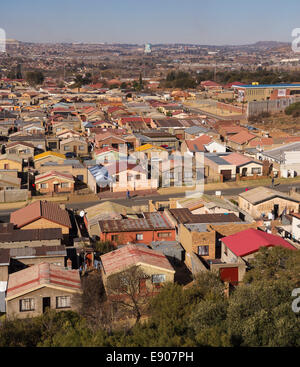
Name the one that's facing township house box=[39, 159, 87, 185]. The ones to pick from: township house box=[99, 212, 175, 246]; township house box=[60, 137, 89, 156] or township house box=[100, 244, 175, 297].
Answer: township house box=[60, 137, 89, 156]

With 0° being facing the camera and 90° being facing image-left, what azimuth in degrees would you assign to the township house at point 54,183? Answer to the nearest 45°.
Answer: approximately 0°

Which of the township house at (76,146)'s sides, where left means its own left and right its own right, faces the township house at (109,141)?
left

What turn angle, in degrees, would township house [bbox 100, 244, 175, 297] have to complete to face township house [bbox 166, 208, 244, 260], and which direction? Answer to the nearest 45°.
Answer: approximately 135° to its left

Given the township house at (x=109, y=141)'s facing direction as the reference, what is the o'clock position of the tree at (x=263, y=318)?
The tree is roughly at 12 o'clock from the township house.

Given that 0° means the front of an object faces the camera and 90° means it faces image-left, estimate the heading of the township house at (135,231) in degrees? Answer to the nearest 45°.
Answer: approximately 0°

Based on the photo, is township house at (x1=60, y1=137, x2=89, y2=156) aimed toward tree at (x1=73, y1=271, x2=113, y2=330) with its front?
yes

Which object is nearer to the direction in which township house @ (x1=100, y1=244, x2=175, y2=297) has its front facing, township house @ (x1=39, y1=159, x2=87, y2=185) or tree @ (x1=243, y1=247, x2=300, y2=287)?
the tree

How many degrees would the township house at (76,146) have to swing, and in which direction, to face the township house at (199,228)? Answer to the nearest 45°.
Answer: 0° — it already faces it

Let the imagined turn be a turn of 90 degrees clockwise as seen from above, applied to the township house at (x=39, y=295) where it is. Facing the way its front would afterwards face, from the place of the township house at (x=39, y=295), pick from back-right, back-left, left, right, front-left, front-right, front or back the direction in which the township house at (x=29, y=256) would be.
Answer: right
